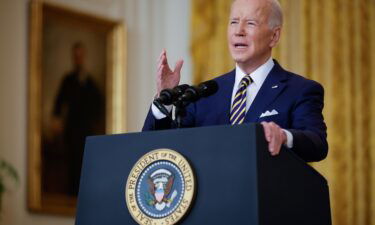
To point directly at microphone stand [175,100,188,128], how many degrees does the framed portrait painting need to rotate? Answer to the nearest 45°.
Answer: approximately 45° to its right

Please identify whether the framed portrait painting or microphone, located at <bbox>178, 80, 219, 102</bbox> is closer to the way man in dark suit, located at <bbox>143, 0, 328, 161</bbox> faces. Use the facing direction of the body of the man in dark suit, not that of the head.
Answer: the microphone

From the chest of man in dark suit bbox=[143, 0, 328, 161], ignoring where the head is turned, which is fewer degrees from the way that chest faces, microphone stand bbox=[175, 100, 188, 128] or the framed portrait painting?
the microphone stand

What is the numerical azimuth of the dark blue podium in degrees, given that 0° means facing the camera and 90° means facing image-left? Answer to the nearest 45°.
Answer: approximately 45°

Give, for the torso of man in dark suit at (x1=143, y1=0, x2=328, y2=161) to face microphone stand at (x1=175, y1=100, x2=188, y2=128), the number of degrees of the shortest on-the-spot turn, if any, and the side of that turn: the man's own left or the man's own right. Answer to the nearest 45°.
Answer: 0° — they already face it

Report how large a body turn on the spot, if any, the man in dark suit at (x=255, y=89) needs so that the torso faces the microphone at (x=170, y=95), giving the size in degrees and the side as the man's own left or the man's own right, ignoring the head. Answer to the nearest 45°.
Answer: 0° — they already face it

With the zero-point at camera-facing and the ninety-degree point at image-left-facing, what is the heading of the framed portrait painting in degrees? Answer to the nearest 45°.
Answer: approximately 315°
